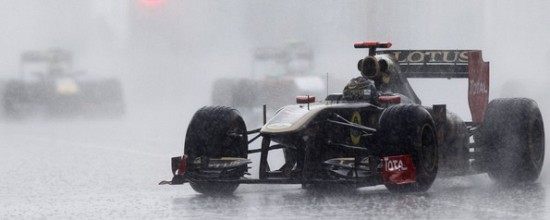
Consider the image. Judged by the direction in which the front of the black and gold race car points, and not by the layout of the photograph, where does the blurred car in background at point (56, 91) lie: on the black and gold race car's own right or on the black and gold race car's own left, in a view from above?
on the black and gold race car's own right

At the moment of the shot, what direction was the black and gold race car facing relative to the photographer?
facing the viewer and to the left of the viewer
